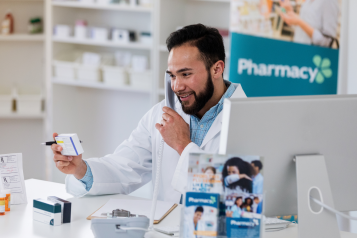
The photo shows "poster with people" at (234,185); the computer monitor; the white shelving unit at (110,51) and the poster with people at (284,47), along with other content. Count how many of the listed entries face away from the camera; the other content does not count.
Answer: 1

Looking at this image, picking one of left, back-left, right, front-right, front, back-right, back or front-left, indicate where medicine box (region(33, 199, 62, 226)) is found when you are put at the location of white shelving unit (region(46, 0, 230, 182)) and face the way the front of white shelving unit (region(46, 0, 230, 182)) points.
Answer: front

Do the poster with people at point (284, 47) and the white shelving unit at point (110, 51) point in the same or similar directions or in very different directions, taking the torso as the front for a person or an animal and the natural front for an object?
same or similar directions

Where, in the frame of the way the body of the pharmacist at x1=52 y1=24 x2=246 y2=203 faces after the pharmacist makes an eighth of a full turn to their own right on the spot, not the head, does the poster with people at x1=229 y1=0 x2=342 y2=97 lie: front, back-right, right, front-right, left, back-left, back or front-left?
back-right

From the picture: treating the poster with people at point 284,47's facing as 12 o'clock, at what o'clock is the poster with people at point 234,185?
the poster with people at point 234,185 is roughly at 12 o'clock from the poster with people at point 284,47.

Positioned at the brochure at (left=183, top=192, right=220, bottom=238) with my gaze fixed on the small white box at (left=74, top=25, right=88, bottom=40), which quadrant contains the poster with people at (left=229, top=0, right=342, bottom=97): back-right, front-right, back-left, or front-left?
front-right

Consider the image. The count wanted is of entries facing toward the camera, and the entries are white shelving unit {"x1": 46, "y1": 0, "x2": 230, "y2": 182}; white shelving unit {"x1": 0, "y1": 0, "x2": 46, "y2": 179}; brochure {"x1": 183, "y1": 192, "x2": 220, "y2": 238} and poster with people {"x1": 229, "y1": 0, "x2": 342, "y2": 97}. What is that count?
4

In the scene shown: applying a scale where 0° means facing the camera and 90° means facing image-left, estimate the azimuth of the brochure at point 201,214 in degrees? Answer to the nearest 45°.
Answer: approximately 0°

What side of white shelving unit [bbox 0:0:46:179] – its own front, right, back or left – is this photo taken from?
front

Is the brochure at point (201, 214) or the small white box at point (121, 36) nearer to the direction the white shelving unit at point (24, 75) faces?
the brochure

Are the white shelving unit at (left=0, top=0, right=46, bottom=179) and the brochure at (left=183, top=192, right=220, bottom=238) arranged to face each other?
no

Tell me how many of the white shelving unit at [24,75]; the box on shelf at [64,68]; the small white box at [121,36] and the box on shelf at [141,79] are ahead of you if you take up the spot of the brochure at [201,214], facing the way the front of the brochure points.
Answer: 0

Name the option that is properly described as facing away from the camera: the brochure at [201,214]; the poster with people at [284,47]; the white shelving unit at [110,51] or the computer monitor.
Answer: the computer monitor

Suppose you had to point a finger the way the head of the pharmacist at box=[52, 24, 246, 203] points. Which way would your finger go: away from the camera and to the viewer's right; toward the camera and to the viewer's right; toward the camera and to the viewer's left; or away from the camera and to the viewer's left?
toward the camera and to the viewer's left

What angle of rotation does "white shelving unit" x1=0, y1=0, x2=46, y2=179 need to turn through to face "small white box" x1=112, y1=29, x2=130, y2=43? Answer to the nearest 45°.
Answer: approximately 45° to its left

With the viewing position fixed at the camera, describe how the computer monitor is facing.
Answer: facing away from the viewer

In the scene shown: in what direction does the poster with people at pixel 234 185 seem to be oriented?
toward the camera

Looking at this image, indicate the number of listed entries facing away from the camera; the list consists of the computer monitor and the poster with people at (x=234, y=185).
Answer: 1

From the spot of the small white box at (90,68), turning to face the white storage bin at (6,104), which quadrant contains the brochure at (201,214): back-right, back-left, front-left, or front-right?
back-left

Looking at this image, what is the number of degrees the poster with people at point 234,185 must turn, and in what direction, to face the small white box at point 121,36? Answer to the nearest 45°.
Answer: approximately 180°

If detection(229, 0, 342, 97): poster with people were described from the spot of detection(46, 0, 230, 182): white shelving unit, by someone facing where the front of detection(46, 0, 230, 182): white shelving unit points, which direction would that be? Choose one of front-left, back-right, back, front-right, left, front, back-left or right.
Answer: front-left
